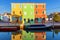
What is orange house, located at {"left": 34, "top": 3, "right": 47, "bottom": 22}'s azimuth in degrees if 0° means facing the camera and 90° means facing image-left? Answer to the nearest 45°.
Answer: approximately 0°
